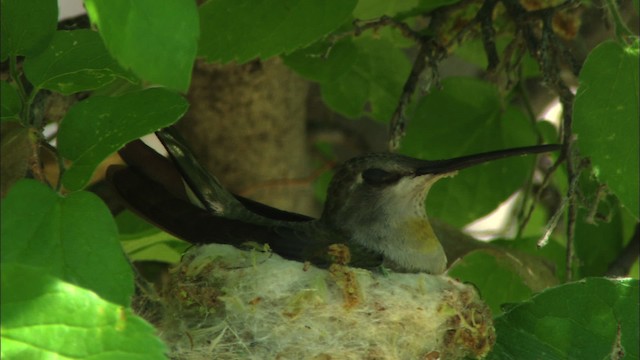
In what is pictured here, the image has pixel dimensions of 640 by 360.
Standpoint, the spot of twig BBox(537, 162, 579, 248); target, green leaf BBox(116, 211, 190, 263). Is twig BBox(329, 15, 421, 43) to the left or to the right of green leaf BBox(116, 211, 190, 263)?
right

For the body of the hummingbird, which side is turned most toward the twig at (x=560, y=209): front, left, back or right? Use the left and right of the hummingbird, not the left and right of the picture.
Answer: front

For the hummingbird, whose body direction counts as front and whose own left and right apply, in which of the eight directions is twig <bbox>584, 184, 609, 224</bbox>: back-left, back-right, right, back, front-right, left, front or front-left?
front

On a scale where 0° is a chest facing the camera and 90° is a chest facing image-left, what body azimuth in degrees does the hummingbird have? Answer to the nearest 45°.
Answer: approximately 270°

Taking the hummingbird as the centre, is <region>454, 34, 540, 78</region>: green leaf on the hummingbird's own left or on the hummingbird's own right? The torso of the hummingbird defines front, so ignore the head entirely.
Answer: on the hummingbird's own left
